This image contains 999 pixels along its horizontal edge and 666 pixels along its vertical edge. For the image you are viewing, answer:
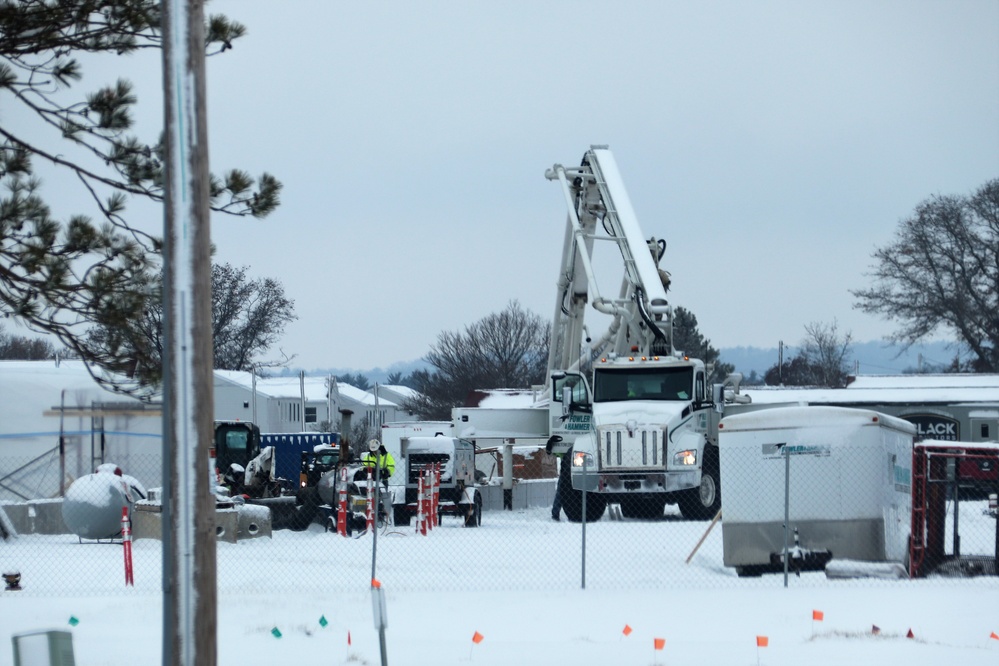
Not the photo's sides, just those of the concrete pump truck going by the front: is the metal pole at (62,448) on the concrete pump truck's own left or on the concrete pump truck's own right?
on the concrete pump truck's own right

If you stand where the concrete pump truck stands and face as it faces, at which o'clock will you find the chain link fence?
The chain link fence is roughly at 12 o'clock from the concrete pump truck.

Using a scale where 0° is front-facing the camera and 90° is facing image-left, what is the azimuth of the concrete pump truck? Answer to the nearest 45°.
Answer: approximately 0°
